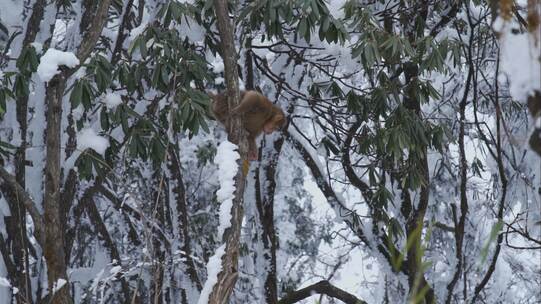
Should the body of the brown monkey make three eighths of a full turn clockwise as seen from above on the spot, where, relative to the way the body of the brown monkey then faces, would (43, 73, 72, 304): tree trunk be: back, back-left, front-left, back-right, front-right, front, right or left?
front

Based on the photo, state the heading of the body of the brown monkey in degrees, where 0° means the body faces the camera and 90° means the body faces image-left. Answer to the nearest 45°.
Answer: approximately 270°
